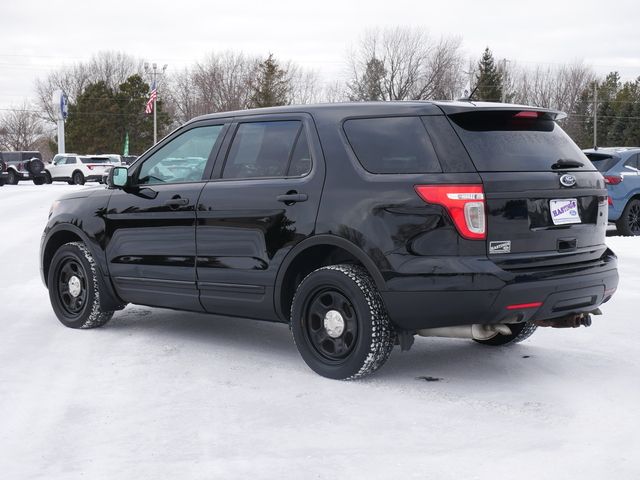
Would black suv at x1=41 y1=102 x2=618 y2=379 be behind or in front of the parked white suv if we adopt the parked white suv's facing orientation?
behind

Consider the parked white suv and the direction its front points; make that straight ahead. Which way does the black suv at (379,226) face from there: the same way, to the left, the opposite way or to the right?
the same way

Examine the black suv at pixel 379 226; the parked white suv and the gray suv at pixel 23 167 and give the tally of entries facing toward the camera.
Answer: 0

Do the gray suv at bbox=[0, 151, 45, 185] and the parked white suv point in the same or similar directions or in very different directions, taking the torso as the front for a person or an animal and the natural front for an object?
same or similar directions

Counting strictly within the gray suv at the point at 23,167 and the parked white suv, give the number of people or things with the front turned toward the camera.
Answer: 0

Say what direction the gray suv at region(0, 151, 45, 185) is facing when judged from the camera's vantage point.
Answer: facing away from the viewer and to the left of the viewer

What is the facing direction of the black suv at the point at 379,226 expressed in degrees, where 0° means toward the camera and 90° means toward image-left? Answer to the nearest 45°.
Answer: approximately 135°

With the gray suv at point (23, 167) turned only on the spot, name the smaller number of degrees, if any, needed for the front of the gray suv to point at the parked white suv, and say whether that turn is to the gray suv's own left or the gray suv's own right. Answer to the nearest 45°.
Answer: approximately 135° to the gray suv's own right

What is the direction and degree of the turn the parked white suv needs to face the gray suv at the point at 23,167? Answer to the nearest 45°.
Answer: approximately 45° to its left

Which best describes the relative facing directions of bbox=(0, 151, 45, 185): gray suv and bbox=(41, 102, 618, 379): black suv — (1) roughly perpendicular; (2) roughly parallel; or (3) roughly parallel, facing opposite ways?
roughly parallel

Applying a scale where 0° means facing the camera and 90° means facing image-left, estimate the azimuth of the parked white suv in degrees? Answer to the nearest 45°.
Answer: approximately 135°

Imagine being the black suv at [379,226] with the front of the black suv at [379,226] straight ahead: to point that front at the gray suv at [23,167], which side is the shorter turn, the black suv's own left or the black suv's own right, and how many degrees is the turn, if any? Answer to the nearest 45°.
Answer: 0° — it already faces it
